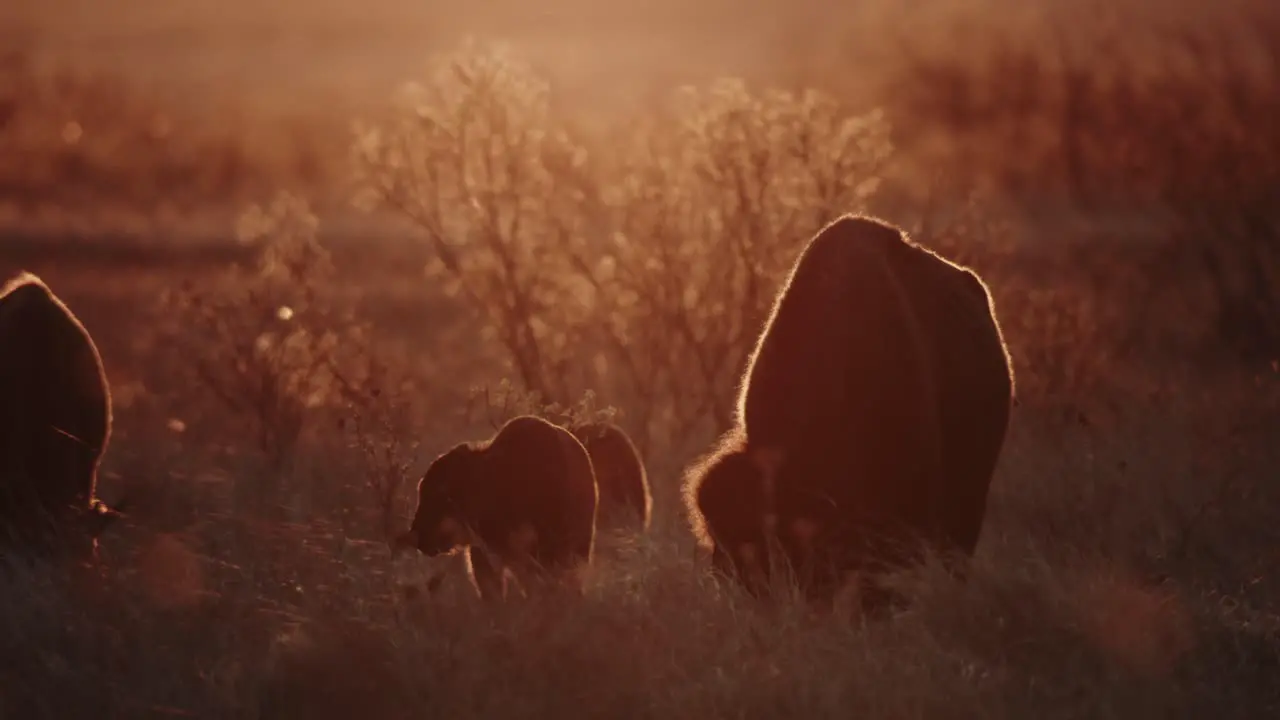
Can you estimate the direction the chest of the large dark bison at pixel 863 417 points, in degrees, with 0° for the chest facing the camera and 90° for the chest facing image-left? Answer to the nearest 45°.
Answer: approximately 45°

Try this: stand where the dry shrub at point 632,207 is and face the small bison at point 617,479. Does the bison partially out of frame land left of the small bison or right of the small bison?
right

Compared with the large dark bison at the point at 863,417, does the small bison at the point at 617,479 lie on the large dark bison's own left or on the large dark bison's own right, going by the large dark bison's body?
on the large dark bison's own right

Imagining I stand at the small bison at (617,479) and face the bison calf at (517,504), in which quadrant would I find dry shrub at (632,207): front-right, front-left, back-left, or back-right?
back-right

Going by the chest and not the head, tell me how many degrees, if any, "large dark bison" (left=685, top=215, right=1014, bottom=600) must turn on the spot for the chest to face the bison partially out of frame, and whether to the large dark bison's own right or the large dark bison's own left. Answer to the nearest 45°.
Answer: approximately 45° to the large dark bison's own right
